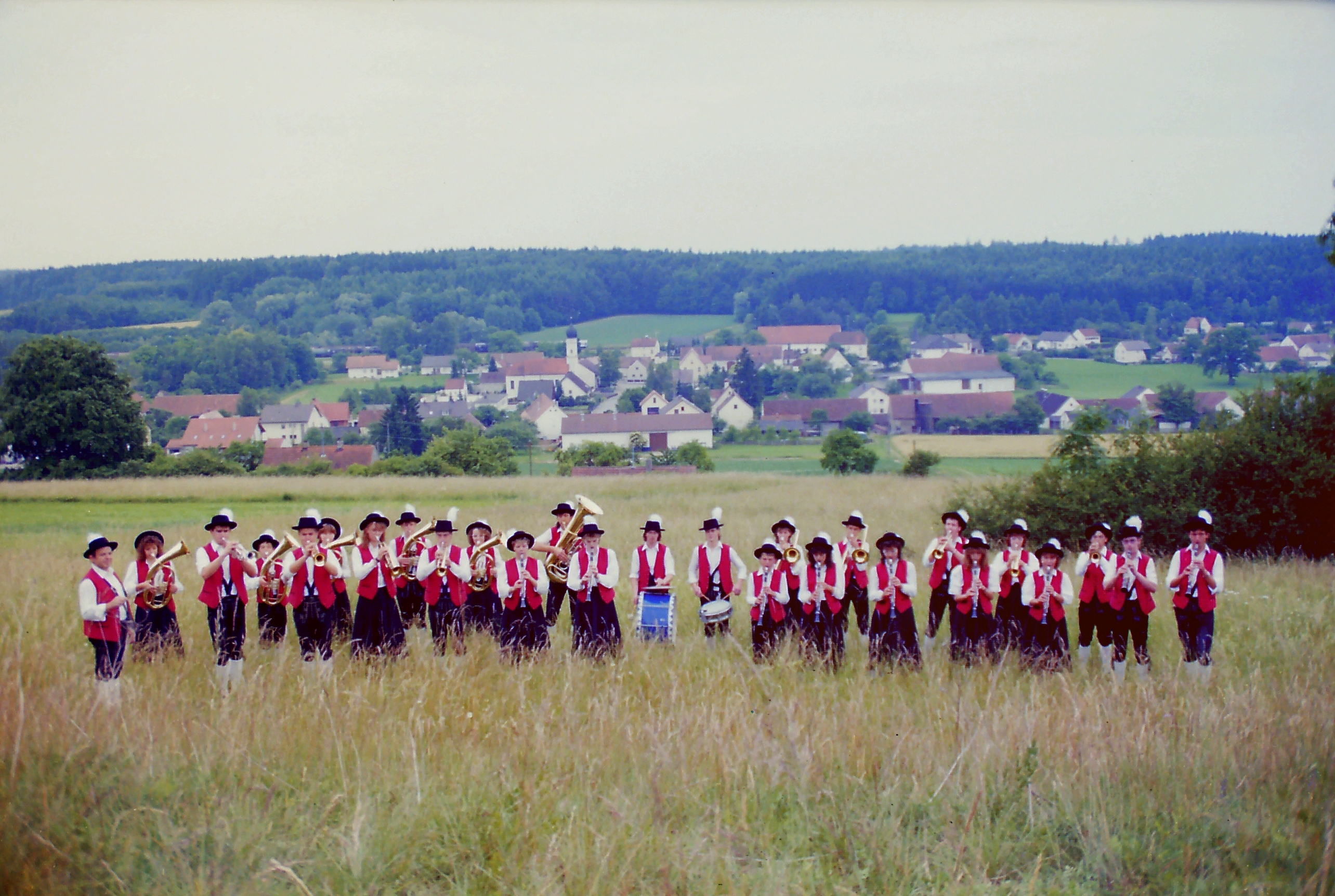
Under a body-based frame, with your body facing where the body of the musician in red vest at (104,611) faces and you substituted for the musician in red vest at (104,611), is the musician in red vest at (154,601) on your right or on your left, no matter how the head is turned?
on your left

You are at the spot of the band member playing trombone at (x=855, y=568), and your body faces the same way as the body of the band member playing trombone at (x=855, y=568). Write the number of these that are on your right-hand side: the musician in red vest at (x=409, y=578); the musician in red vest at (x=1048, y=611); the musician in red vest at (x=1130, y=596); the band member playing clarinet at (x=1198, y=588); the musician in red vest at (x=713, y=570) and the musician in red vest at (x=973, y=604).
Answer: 2

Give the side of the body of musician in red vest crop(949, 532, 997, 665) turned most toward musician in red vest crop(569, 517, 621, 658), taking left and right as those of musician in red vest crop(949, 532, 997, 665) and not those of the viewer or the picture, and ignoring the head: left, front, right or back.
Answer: right

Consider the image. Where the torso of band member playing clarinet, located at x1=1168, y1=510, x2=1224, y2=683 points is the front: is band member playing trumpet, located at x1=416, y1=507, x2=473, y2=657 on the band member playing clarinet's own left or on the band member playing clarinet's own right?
on the band member playing clarinet's own right

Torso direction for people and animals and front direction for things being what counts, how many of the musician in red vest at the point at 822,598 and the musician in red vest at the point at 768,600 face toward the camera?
2

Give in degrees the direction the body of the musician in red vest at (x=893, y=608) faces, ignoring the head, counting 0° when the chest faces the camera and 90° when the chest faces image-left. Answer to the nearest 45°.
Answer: approximately 0°

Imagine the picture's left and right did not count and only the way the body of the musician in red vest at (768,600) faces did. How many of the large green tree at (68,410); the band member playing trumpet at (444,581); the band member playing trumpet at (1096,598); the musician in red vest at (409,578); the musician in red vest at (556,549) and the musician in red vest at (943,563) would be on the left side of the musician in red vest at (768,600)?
2

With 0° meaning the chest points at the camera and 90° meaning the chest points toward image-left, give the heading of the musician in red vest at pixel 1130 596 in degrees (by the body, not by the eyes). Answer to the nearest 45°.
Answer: approximately 0°

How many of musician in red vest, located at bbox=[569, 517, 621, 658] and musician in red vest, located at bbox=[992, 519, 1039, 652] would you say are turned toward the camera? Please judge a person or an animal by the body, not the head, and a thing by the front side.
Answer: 2

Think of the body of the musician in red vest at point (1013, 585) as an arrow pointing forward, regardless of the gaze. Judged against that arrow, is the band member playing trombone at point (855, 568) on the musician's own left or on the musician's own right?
on the musician's own right
